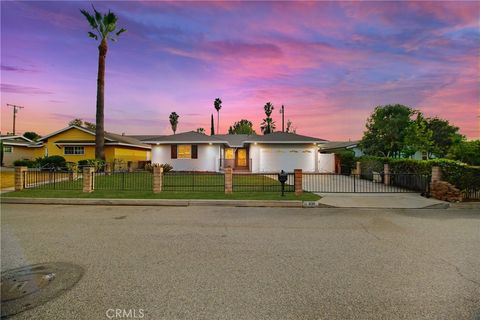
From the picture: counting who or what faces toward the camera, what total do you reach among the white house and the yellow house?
2

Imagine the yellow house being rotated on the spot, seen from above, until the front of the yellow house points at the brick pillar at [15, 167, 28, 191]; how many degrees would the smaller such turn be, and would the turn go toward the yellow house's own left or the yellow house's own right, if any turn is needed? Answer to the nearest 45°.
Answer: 0° — it already faces it

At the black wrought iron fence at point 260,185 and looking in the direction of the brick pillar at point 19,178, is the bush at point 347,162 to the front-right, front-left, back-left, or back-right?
back-right

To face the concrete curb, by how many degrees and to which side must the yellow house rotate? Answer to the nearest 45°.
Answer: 0° — it already faces it

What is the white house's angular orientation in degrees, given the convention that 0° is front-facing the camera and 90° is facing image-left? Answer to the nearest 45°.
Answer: approximately 0°

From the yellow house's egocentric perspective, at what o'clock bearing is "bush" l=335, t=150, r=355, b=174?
The bush is roughly at 10 o'clock from the yellow house.

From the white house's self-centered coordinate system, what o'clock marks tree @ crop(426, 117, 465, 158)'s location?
The tree is roughly at 8 o'clock from the white house.

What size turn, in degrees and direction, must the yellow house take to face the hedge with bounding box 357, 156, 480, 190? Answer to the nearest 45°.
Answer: approximately 45° to its left

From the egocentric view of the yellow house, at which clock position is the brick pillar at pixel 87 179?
The brick pillar is roughly at 12 o'clock from the yellow house.

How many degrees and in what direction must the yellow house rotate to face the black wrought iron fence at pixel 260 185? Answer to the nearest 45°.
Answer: approximately 45° to its left

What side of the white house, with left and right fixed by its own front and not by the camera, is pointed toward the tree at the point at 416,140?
left
